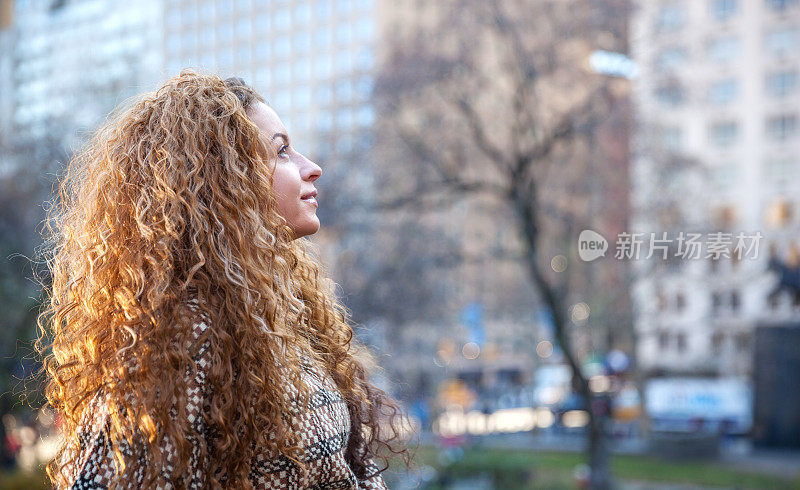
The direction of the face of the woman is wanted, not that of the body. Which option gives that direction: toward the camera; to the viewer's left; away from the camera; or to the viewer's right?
to the viewer's right

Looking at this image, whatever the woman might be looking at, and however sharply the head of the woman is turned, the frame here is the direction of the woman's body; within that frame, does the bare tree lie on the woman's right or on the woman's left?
on the woman's left

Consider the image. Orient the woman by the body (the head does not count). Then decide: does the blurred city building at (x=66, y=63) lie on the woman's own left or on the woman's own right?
on the woman's own left

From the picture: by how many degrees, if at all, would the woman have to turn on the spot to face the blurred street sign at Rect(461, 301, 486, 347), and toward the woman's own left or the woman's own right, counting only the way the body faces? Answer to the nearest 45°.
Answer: approximately 90° to the woman's own left

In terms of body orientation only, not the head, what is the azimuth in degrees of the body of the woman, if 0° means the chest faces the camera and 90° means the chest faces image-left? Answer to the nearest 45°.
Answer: approximately 270°
